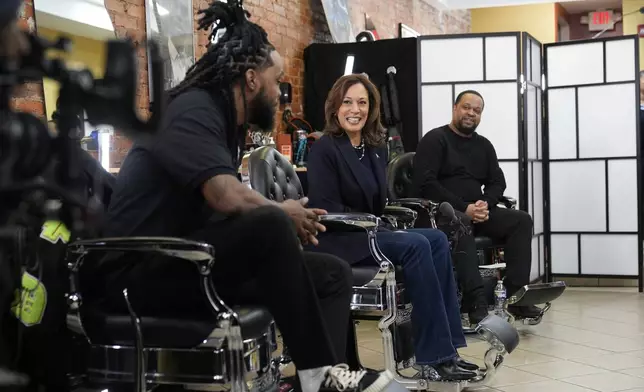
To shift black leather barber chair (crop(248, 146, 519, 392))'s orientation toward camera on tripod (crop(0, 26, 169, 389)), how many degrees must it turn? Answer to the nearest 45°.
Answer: approximately 45° to its right

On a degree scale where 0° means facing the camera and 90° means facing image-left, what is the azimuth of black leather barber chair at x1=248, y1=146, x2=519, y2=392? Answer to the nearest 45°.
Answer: approximately 315°

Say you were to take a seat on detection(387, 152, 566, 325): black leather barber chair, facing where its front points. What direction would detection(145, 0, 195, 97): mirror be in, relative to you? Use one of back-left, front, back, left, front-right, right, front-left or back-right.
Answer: back-right

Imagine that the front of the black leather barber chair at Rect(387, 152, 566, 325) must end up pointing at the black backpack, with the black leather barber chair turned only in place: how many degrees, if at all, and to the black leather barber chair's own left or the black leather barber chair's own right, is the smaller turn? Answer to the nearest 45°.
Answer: approximately 45° to the black leather barber chair's own right

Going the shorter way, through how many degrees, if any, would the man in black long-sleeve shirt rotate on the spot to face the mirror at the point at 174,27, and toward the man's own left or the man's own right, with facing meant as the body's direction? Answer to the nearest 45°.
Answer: approximately 135° to the man's own right

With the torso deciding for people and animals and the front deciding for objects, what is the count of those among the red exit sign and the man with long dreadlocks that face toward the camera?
1

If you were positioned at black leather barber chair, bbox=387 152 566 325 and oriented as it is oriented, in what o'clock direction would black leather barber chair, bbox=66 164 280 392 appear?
black leather barber chair, bbox=66 164 280 392 is roughly at 2 o'clock from black leather barber chair, bbox=387 152 566 325.
